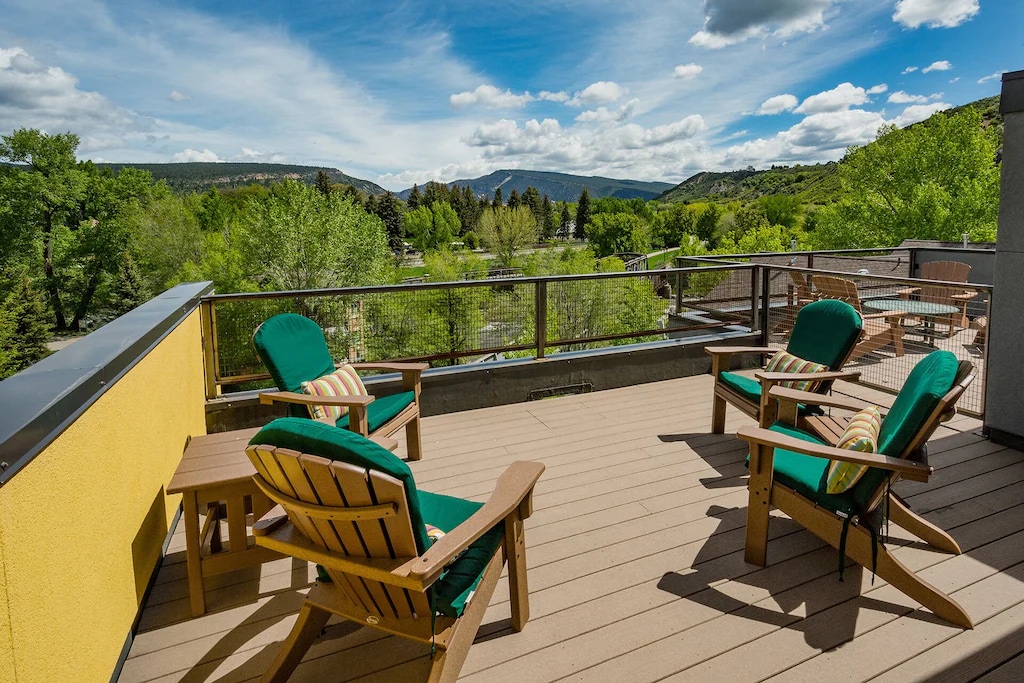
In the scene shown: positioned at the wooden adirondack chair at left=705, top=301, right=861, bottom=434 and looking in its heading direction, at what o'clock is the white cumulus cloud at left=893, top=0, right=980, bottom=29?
The white cumulus cloud is roughly at 5 o'clock from the wooden adirondack chair.

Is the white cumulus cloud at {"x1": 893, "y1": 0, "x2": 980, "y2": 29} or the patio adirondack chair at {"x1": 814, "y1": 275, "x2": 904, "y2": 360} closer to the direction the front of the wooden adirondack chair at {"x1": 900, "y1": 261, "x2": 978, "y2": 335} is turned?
the patio adirondack chair

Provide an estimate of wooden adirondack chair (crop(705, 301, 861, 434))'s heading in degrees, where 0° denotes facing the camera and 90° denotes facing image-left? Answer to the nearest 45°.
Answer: approximately 45°

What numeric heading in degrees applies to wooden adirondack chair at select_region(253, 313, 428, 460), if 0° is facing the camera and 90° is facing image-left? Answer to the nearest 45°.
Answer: approximately 315°

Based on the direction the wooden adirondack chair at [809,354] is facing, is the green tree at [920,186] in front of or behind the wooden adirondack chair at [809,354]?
behind

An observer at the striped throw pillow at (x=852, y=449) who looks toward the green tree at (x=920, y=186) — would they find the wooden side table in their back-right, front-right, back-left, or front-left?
back-left

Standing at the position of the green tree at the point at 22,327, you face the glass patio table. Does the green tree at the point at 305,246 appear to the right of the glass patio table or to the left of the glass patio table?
left

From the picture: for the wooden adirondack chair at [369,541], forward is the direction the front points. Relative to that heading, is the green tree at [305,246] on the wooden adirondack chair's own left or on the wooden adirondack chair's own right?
on the wooden adirondack chair's own left

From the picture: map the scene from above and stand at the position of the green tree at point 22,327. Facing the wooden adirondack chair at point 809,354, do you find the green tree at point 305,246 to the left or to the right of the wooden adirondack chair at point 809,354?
left
